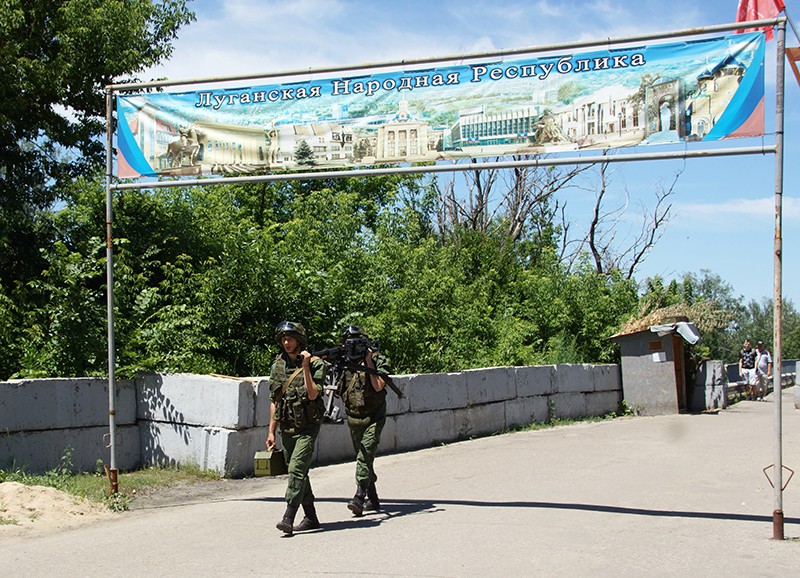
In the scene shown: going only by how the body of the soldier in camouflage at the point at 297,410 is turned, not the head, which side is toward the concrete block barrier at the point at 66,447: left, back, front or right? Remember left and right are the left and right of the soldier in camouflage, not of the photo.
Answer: right

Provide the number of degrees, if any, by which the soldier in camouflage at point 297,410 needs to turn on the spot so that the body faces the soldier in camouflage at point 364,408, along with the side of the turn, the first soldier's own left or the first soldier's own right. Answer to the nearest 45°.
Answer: approximately 180°

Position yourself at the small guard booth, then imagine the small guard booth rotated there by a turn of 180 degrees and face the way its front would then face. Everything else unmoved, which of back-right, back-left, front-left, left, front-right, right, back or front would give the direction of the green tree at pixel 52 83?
front-left

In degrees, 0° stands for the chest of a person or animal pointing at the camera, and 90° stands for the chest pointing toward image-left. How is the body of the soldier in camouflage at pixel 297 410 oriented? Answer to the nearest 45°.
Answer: approximately 45°

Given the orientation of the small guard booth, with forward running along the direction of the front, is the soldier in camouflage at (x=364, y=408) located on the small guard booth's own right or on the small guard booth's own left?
on the small guard booth's own right
